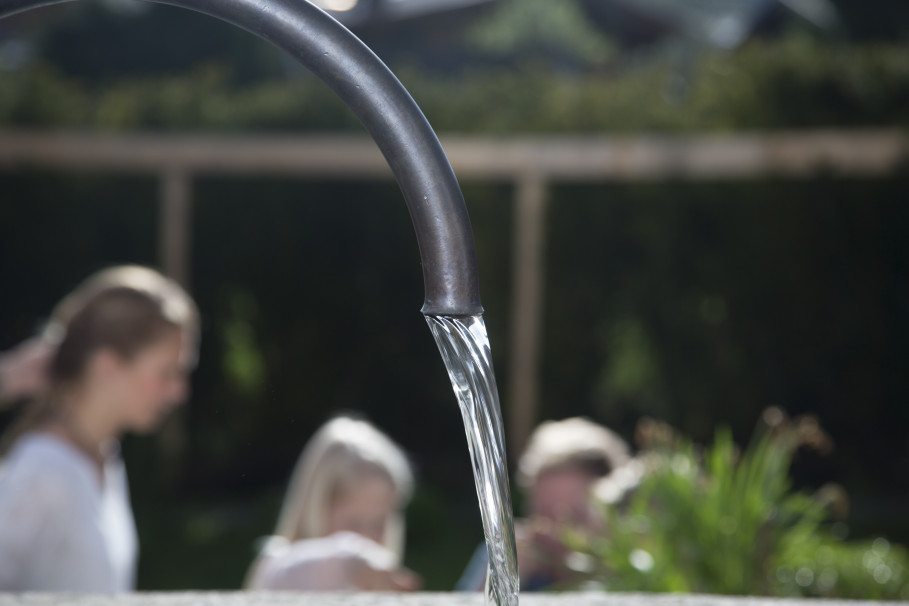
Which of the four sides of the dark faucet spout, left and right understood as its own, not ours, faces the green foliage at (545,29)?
left

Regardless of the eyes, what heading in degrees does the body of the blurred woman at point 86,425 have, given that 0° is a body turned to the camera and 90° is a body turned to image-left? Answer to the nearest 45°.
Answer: approximately 270°

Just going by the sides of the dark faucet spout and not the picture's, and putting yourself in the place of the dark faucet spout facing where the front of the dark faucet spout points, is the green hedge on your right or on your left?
on your left

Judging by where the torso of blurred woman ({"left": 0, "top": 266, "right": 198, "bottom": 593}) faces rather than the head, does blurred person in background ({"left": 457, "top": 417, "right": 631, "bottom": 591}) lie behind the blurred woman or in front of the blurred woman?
in front

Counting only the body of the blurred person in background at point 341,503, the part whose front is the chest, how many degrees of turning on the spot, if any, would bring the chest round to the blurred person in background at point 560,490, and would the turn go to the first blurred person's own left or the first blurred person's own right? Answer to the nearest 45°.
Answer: approximately 45° to the first blurred person's own left

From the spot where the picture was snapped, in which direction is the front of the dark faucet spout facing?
facing to the right of the viewer

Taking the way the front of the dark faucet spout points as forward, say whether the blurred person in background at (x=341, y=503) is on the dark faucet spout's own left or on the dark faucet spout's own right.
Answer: on the dark faucet spout's own left

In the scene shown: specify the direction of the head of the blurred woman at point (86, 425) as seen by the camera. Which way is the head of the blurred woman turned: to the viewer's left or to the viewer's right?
to the viewer's right

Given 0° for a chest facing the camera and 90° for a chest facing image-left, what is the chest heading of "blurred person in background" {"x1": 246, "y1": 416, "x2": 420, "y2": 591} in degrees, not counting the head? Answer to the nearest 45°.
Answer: approximately 315°

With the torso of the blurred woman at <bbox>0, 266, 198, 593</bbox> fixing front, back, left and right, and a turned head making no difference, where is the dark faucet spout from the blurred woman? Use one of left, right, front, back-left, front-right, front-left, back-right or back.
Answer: right
